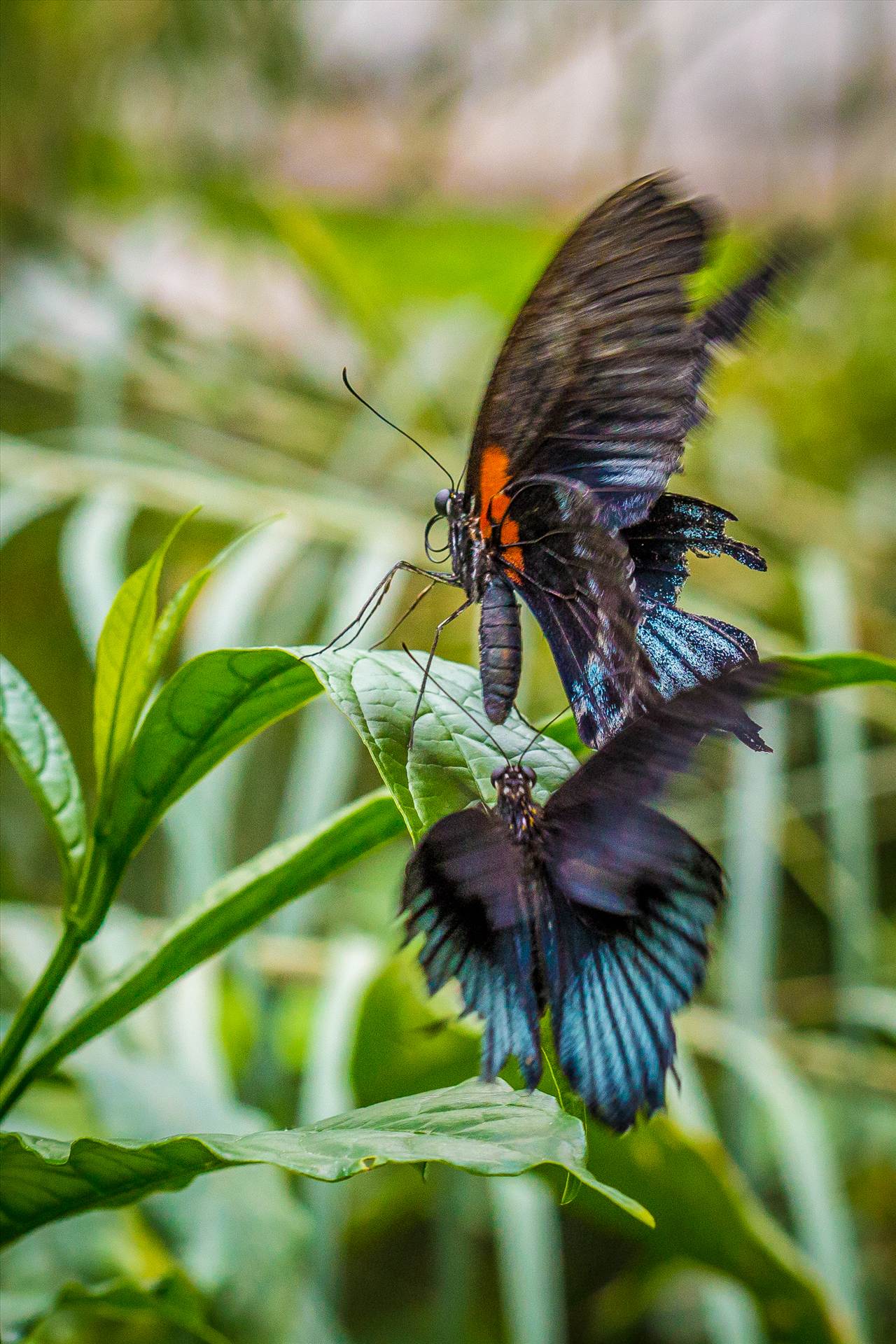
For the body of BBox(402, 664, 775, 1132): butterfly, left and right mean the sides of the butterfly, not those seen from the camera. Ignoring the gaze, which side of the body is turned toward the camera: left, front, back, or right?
back

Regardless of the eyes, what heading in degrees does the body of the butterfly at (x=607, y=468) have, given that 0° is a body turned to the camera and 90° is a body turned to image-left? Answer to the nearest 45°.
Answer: approximately 90°
